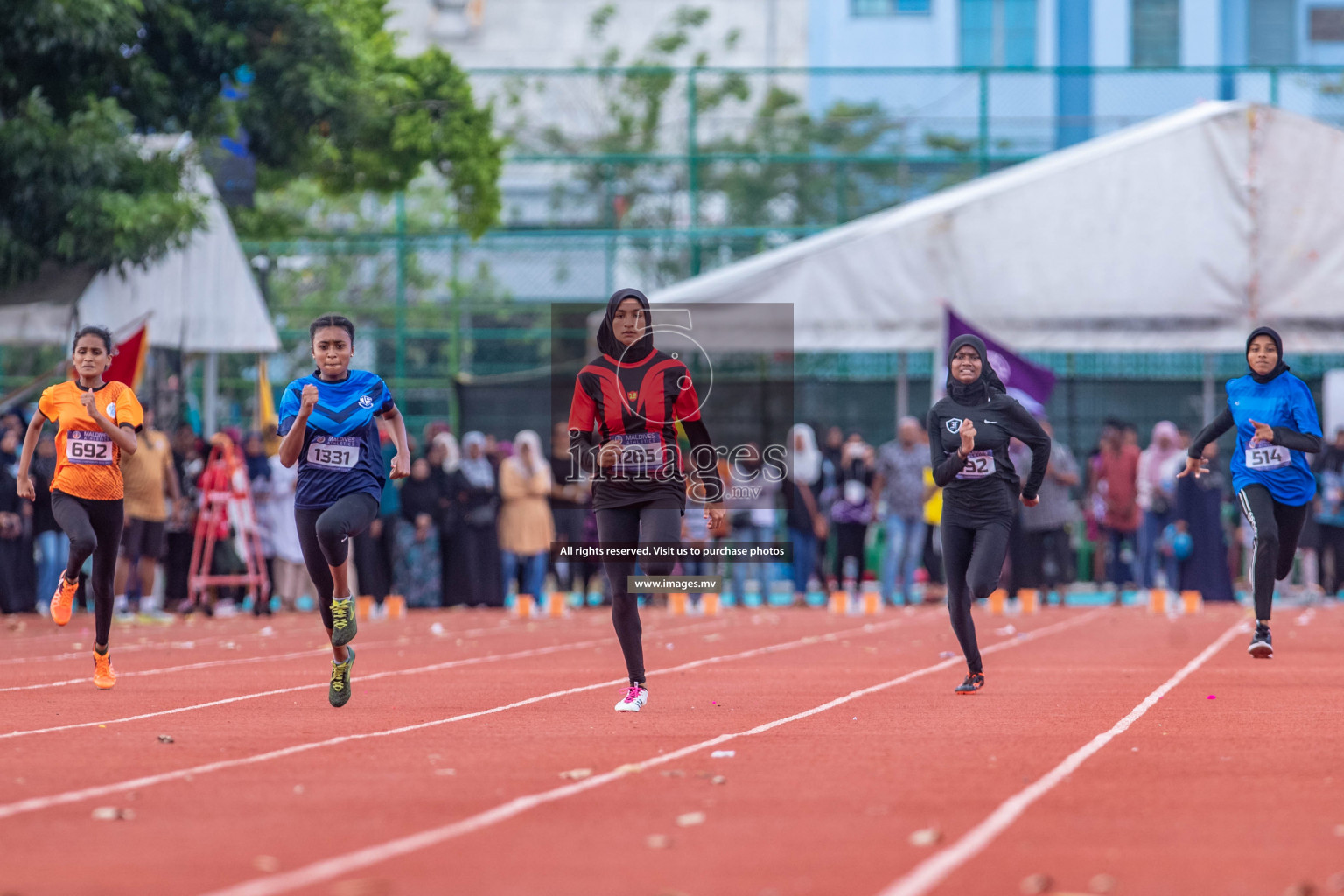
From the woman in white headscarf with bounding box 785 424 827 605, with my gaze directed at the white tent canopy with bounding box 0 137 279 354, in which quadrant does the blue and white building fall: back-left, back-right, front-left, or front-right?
front-right

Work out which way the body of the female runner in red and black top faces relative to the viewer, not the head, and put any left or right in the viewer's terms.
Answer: facing the viewer

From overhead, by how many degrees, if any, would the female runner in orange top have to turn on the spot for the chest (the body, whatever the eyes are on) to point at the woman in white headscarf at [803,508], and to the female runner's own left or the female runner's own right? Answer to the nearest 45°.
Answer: approximately 135° to the female runner's own left

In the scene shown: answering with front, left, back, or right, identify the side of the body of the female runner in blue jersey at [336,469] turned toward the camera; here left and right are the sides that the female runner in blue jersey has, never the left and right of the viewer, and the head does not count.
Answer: front

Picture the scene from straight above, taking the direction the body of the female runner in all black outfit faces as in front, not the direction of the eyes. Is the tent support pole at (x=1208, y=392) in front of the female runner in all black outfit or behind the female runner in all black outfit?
behind

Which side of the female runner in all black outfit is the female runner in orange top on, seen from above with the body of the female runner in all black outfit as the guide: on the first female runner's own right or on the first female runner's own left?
on the first female runner's own right

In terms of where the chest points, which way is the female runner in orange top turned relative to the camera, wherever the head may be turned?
toward the camera

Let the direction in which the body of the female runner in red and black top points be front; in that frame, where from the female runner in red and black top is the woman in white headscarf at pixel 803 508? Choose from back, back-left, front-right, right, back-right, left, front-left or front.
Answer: back

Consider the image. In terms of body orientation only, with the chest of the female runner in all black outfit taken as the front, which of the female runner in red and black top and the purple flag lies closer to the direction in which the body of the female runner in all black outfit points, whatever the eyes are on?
the female runner in red and black top

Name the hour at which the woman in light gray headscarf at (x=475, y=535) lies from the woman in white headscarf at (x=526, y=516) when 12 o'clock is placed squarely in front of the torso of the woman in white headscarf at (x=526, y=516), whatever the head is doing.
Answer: the woman in light gray headscarf at (x=475, y=535) is roughly at 4 o'clock from the woman in white headscarf at (x=526, y=516).

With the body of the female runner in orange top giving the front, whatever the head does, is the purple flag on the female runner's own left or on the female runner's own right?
on the female runner's own left
